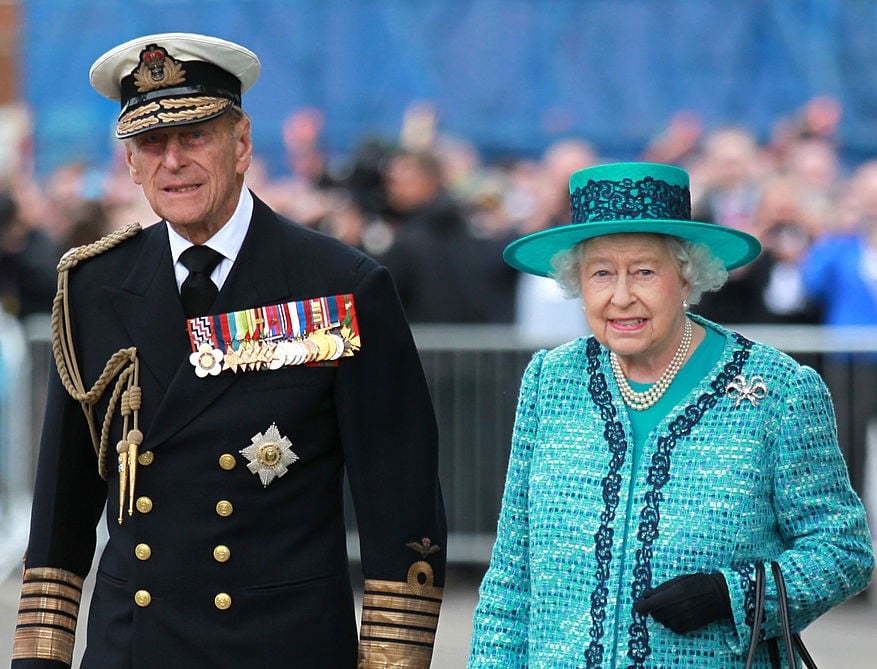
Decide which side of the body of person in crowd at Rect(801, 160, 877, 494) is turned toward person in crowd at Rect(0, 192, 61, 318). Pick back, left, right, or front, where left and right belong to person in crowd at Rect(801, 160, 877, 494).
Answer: right

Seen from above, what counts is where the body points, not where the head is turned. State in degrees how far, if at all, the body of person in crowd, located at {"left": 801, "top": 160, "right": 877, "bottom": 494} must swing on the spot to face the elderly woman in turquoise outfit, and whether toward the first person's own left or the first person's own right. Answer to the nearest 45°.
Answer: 0° — they already face them

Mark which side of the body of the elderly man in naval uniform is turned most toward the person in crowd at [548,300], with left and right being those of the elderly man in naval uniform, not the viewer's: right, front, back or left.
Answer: back

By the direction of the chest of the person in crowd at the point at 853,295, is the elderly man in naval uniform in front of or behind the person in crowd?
in front

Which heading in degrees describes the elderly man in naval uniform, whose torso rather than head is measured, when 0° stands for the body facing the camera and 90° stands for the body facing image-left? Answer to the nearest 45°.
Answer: approximately 0°

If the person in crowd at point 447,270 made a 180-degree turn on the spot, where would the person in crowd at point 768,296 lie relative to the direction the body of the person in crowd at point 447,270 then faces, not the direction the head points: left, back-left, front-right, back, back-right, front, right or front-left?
front-right

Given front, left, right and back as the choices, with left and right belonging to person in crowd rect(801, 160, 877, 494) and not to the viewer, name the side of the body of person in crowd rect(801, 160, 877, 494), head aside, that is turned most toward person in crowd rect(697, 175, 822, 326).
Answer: right

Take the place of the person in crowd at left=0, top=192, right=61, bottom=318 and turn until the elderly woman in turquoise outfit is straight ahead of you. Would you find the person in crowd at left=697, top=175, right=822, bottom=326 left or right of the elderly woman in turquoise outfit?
left

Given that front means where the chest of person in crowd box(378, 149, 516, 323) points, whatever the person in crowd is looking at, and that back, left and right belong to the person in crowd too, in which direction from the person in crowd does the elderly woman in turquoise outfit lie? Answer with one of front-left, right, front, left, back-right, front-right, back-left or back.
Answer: front-left
